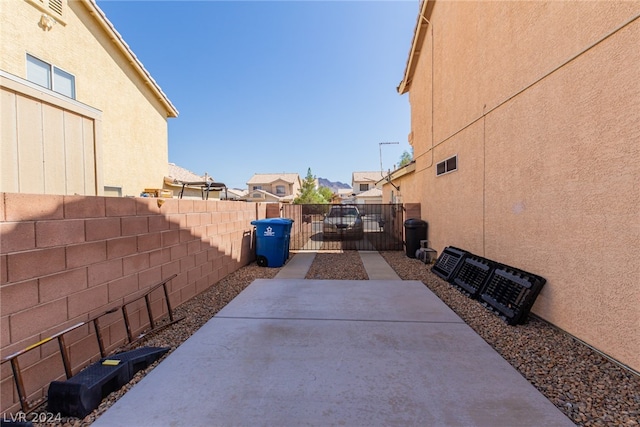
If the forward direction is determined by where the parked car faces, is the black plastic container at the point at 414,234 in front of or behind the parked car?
in front

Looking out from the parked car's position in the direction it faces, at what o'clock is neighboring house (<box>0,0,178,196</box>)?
The neighboring house is roughly at 2 o'clock from the parked car.

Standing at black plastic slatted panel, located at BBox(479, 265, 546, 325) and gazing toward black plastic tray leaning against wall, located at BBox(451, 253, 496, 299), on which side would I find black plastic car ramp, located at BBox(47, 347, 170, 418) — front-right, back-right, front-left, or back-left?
back-left

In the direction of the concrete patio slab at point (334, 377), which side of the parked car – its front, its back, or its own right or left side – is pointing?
front

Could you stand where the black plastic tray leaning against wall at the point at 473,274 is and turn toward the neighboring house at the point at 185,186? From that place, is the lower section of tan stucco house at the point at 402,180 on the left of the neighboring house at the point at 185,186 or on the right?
right

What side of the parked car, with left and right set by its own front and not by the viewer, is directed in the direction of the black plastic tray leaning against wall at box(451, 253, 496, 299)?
front

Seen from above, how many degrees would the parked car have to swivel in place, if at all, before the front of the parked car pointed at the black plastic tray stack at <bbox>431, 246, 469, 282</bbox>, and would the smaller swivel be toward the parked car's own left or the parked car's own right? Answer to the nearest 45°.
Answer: approximately 45° to the parked car's own left

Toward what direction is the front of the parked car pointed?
toward the camera
